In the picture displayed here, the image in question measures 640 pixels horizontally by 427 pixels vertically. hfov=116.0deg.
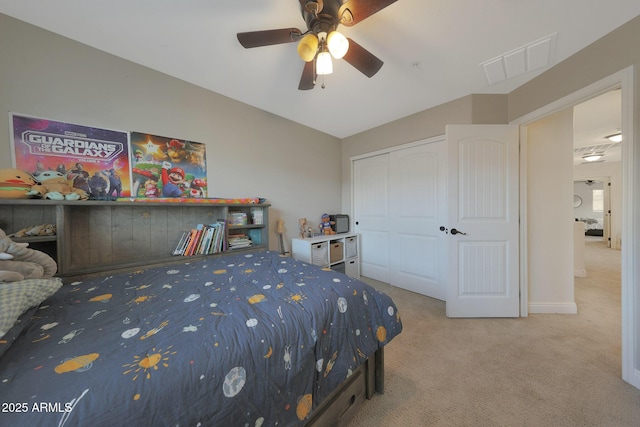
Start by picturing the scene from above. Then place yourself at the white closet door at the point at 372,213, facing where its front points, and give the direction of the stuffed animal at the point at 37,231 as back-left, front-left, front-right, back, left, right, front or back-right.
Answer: front

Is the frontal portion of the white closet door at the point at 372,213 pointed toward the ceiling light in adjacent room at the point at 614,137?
no

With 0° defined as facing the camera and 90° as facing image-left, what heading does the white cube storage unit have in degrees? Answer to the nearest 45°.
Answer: approximately 315°

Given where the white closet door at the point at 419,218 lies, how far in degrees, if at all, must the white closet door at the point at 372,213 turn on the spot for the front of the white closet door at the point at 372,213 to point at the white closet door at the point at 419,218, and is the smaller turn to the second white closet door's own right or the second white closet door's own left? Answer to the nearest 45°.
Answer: approximately 90° to the second white closet door's own left

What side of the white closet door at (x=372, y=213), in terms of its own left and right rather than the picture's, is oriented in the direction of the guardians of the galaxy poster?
front

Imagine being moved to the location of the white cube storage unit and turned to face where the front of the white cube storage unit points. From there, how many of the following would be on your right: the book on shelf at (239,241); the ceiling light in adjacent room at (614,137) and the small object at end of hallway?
1

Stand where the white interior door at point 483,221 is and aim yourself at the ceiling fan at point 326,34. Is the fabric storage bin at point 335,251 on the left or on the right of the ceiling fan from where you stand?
right

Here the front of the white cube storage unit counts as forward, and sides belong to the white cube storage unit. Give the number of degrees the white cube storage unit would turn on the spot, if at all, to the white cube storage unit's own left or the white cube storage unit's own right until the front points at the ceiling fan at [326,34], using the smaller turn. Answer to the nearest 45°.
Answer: approximately 45° to the white cube storage unit's own right

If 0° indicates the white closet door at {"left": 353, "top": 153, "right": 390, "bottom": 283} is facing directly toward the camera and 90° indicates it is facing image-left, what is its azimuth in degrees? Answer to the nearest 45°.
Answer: approximately 45°

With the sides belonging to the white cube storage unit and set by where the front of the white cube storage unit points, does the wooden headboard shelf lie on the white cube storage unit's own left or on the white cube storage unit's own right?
on the white cube storage unit's own right

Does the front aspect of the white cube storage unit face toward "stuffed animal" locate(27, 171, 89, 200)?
no

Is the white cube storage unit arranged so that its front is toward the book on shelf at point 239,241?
no

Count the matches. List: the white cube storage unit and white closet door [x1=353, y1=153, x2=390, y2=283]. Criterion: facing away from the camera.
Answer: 0
